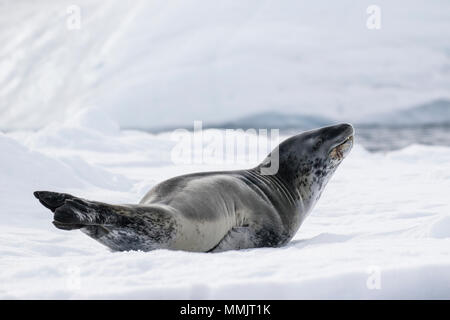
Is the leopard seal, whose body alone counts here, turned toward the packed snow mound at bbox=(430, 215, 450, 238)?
yes

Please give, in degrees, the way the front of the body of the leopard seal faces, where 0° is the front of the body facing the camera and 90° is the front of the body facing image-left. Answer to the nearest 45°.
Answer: approximately 270°

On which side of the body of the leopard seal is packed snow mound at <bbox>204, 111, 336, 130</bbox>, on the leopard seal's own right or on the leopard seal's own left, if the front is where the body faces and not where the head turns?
on the leopard seal's own left
